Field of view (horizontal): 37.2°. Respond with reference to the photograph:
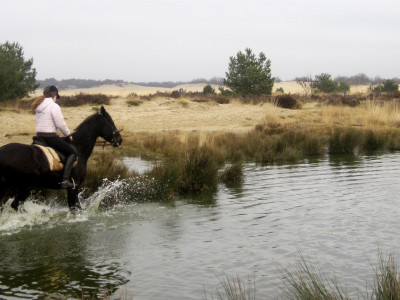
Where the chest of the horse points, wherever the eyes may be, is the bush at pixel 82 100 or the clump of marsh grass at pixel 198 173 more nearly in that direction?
the clump of marsh grass

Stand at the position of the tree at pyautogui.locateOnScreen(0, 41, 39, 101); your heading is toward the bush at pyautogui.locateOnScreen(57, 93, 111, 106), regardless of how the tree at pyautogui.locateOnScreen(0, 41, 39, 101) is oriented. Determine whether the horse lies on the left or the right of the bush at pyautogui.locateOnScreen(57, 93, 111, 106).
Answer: right

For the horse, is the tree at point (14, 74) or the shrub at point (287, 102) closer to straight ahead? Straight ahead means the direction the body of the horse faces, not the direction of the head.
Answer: the shrub

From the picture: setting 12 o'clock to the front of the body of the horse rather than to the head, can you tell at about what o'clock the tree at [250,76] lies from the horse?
The tree is roughly at 10 o'clock from the horse.

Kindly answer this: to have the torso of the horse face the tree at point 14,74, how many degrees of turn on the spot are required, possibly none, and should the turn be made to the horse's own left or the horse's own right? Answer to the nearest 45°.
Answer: approximately 90° to the horse's own left

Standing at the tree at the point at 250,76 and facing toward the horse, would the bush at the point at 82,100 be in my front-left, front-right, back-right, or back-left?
front-right

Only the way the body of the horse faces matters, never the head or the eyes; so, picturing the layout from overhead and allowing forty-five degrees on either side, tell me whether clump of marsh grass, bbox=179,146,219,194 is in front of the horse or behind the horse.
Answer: in front

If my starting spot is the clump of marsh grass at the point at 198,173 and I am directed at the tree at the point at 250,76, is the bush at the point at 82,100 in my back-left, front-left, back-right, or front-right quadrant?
front-left

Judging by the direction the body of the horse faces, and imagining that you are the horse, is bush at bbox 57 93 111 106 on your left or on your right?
on your left

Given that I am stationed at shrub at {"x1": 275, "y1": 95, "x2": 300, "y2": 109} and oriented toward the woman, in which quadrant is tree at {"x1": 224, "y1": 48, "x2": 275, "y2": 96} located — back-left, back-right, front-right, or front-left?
back-right

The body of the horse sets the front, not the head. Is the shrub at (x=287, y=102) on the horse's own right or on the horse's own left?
on the horse's own left

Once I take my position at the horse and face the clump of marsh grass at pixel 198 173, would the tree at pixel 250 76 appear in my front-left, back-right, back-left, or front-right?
front-left

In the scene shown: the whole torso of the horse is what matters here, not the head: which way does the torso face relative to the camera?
to the viewer's right
